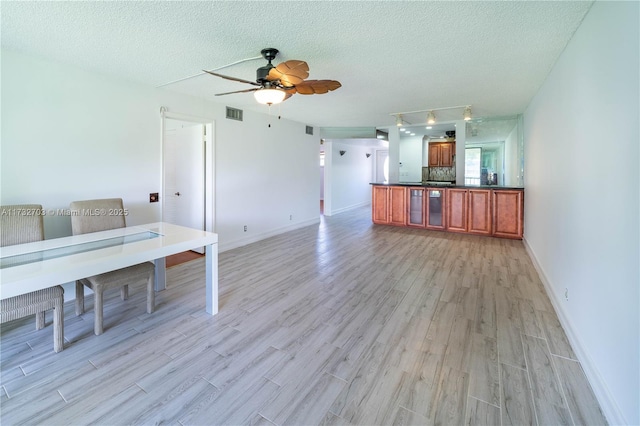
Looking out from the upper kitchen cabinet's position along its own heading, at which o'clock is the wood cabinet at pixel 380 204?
The wood cabinet is roughly at 1 o'clock from the upper kitchen cabinet.

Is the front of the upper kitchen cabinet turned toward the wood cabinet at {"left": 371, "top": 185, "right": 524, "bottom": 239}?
yes

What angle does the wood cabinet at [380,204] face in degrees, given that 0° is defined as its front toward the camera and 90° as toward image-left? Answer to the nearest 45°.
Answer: approximately 0°

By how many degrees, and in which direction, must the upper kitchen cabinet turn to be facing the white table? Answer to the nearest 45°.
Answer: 0° — it already faces it

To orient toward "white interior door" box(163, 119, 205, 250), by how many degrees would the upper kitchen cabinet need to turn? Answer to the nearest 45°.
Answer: approximately 45° to its right

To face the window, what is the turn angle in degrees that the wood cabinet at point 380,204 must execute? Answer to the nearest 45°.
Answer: approximately 135° to its left

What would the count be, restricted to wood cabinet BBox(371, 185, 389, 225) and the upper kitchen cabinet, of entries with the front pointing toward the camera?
2
